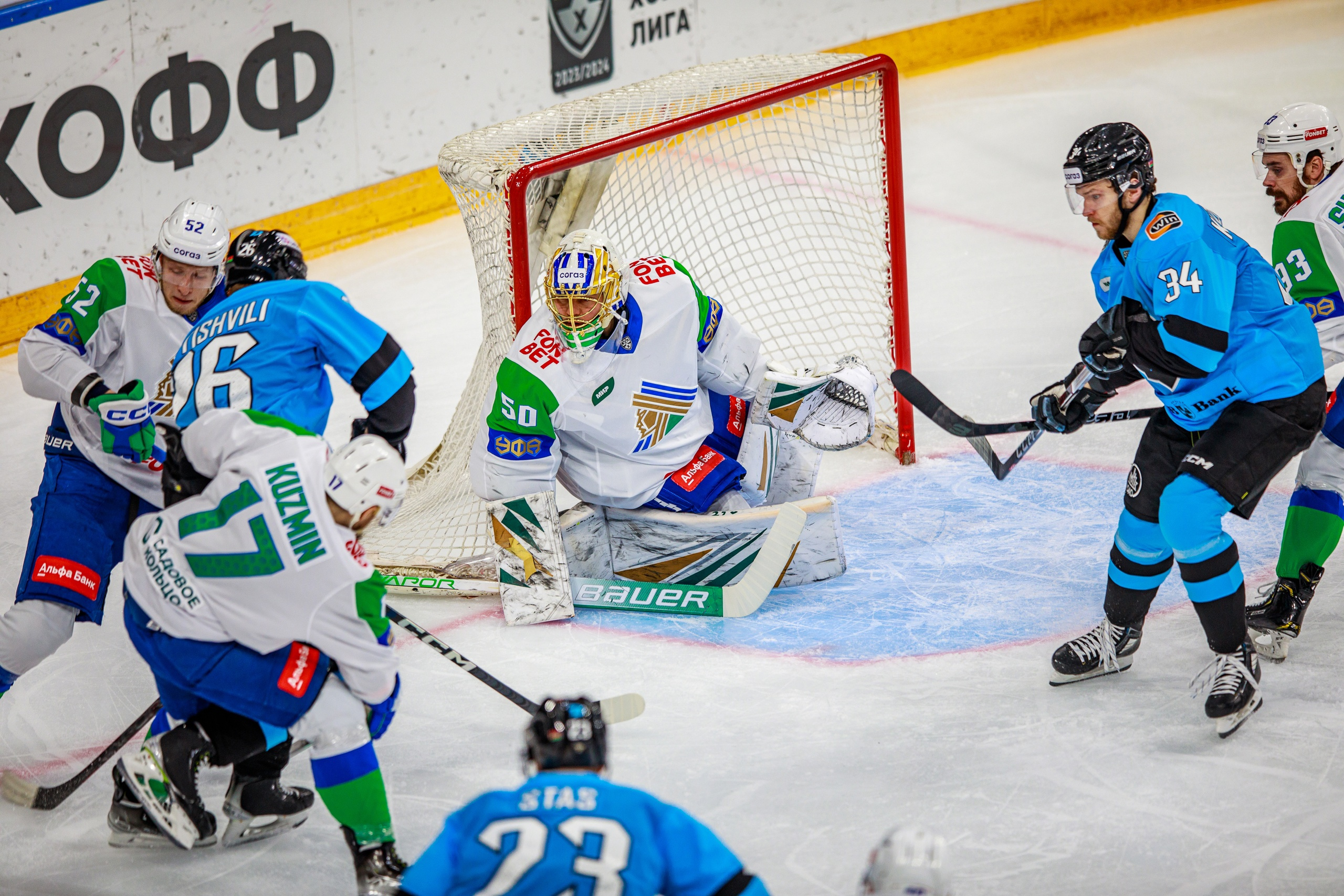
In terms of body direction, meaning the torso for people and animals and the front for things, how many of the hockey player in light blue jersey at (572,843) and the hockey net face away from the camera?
1

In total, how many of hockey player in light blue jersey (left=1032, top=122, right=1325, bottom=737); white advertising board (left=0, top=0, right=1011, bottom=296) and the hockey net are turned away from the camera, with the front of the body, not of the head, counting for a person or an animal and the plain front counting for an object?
0

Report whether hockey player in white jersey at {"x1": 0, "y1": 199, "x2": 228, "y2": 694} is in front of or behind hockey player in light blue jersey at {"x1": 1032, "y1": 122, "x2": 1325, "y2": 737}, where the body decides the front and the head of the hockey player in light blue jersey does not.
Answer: in front

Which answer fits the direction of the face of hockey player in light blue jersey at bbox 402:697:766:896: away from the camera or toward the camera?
away from the camera

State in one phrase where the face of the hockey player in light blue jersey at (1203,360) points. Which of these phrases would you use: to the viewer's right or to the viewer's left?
to the viewer's left

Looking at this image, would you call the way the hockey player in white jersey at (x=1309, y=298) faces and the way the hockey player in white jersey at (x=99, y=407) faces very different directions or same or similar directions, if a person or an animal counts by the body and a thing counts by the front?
very different directions

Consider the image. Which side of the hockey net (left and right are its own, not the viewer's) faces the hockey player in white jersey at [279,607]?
right

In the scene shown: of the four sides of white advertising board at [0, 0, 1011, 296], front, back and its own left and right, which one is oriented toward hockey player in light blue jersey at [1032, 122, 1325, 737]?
front

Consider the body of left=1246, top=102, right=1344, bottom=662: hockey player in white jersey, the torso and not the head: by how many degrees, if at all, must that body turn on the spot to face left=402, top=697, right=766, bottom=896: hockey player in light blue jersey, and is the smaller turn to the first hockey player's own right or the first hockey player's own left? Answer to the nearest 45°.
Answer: approximately 90° to the first hockey player's own left

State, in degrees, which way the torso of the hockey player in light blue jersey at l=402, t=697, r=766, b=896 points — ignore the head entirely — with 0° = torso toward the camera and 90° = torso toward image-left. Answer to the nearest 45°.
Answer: approximately 180°

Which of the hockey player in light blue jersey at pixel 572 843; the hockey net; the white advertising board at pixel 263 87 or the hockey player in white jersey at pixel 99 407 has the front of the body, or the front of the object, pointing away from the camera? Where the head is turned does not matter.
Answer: the hockey player in light blue jersey

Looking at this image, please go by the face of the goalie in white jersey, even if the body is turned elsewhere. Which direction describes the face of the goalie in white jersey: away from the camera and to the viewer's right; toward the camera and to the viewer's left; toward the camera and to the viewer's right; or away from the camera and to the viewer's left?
toward the camera and to the viewer's left

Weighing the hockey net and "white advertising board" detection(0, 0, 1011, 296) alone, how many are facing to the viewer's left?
0

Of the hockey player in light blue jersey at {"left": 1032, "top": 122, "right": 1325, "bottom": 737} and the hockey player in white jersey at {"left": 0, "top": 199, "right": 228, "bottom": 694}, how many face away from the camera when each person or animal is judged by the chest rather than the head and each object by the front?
0

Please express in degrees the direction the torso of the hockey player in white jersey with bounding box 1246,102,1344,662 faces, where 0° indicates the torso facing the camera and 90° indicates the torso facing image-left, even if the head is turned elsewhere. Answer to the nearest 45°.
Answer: approximately 90°

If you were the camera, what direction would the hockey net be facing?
facing the viewer and to the right of the viewer

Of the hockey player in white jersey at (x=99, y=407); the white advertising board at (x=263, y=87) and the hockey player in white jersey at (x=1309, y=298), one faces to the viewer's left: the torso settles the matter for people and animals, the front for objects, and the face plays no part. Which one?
the hockey player in white jersey at (x=1309, y=298)
